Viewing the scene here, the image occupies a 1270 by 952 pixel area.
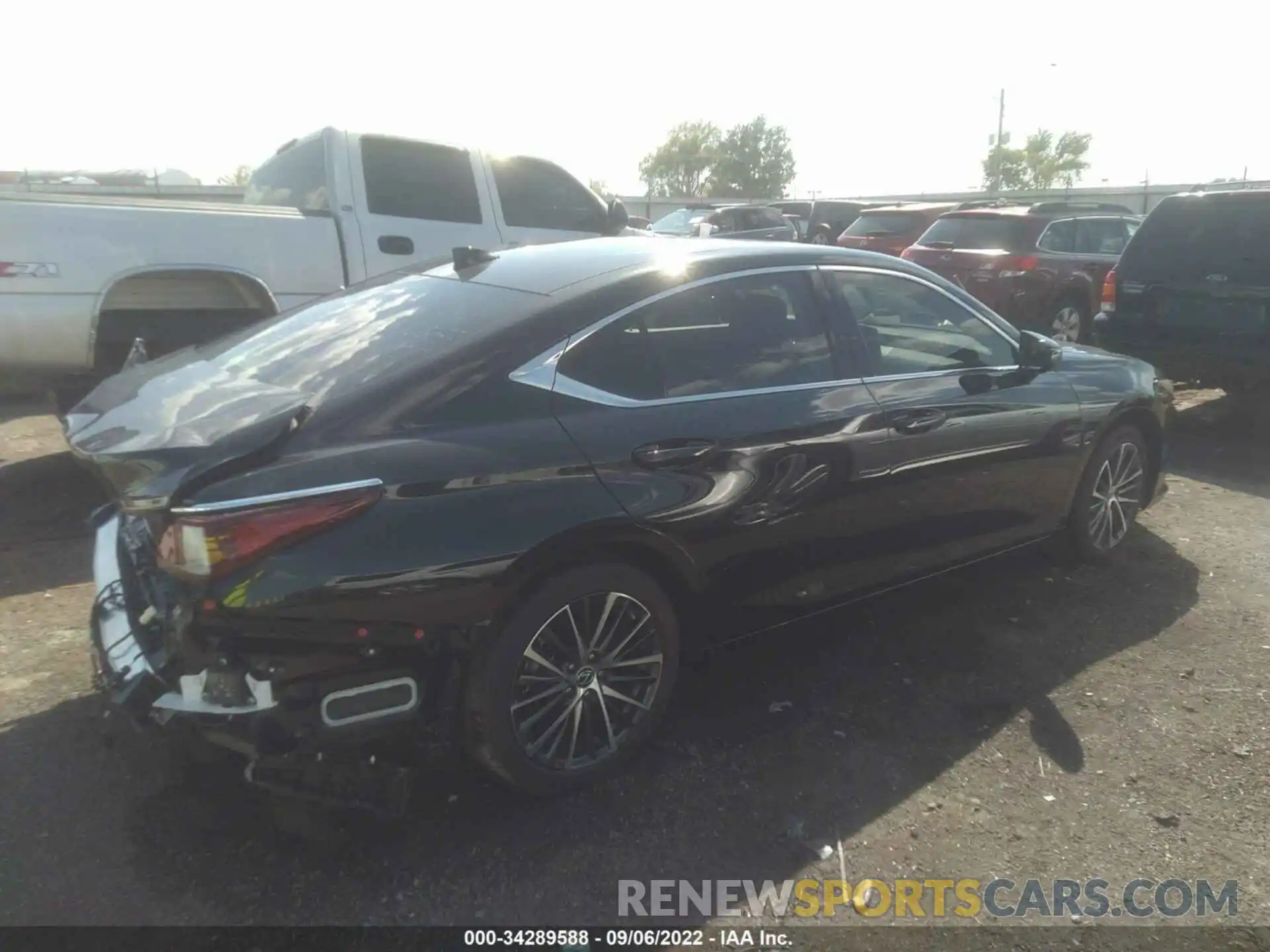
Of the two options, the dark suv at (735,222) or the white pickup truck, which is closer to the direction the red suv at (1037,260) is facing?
the dark suv

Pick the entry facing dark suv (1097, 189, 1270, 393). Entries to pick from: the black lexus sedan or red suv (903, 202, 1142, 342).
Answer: the black lexus sedan

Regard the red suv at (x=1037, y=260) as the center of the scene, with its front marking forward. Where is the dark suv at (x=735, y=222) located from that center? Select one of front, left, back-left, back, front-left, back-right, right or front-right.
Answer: left

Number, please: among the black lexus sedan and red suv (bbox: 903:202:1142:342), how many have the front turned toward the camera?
0

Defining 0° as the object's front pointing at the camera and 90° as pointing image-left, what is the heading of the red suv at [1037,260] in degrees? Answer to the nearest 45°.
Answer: approximately 225°

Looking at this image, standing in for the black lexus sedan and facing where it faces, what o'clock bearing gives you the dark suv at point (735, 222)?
The dark suv is roughly at 11 o'clock from the black lexus sedan.

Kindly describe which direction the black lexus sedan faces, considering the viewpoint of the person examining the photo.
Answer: facing away from the viewer and to the right of the viewer

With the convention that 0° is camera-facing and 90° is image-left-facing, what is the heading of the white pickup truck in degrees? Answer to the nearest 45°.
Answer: approximately 225°
